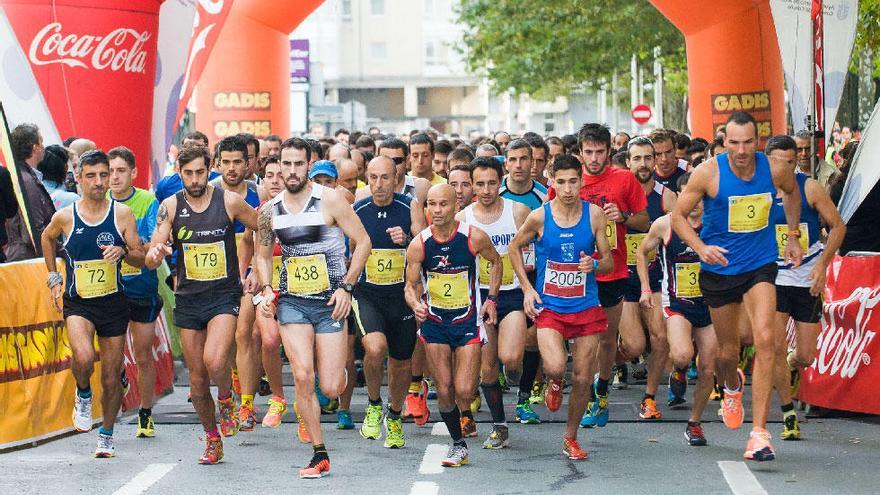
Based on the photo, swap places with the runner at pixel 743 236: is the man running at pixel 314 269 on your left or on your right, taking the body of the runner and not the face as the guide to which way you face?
on your right

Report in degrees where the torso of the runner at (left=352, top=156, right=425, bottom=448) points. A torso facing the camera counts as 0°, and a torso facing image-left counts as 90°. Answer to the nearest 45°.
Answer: approximately 0°

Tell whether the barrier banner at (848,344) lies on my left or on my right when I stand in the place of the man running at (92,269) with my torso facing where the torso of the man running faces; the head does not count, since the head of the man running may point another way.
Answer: on my left

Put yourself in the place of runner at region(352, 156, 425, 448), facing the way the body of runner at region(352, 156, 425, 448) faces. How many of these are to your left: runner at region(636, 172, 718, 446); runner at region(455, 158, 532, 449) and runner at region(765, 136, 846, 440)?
3

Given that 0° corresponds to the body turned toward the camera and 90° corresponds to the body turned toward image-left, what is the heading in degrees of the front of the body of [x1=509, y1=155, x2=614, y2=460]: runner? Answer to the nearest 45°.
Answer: approximately 0°

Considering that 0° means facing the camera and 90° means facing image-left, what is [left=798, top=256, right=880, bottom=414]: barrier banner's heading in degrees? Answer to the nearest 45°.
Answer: approximately 45°
